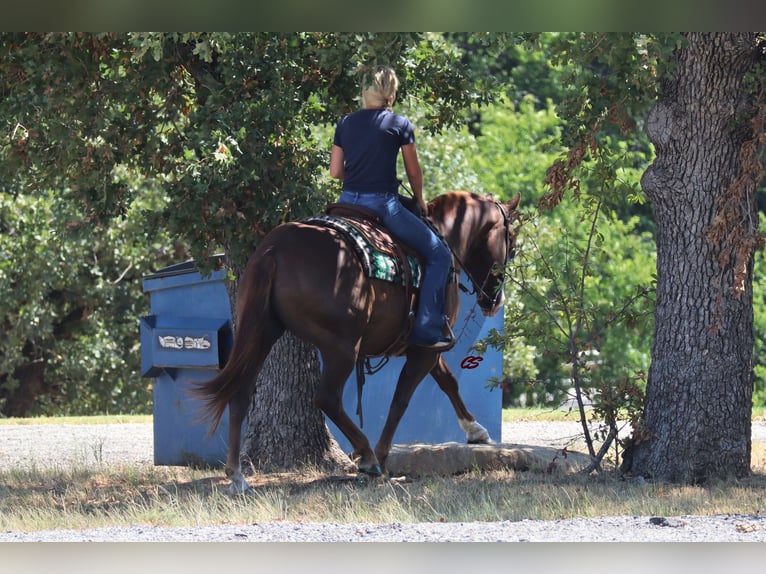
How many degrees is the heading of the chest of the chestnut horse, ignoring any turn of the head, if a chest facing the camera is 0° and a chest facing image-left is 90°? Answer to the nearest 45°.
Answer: approximately 225°

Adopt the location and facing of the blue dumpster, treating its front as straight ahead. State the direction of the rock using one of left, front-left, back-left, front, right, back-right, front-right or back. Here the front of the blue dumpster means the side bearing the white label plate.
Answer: front-left

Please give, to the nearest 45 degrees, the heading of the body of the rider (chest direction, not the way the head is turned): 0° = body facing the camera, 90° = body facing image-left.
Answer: approximately 225°

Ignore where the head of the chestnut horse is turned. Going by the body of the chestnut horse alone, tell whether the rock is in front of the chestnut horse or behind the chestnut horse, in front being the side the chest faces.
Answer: in front
